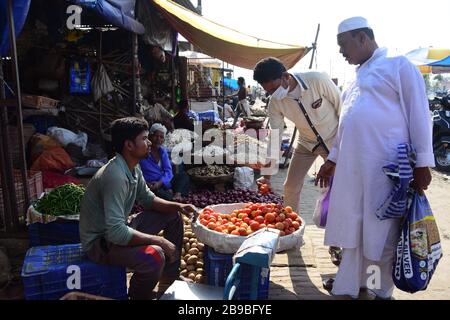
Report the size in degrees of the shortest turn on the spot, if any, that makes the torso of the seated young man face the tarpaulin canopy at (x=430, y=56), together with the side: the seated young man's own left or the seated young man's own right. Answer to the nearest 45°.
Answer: approximately 45° to the seated young man's own left

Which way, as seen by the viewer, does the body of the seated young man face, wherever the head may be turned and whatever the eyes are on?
to the viewer's right

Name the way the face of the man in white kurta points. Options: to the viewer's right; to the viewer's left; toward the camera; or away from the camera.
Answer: to the viewer's left

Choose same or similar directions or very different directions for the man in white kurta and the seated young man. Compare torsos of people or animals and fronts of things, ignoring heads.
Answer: very different directions

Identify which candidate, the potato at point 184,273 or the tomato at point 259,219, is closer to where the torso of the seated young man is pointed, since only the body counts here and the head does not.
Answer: the tomato

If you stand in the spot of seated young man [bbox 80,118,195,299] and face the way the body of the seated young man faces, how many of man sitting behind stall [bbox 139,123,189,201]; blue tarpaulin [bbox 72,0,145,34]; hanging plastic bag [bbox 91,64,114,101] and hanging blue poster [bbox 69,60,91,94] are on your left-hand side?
4

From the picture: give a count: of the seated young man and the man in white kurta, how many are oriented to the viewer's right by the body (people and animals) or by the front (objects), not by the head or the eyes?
1

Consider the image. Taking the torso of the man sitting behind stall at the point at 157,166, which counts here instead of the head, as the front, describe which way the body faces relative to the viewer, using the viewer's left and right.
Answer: facing the viewer and to the right of the viewer

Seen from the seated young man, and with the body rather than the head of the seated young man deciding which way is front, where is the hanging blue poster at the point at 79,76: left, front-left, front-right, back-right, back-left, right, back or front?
left

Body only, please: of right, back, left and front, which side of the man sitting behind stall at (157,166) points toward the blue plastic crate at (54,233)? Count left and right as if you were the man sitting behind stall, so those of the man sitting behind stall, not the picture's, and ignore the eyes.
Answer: right

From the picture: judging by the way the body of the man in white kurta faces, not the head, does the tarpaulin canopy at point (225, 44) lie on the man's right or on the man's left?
on the man's right

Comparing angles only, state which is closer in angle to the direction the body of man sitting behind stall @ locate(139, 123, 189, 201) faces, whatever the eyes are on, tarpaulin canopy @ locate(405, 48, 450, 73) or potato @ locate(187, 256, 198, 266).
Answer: the potato

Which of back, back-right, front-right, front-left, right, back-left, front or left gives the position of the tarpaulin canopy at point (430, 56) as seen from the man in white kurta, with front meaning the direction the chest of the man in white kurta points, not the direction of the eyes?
back-right

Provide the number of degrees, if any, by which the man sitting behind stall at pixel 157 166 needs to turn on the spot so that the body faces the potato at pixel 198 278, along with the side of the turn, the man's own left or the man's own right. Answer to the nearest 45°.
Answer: approximately 45° to the man's own right

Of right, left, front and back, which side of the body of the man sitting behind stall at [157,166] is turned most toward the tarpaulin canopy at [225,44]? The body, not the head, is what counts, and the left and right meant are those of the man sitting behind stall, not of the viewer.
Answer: left
